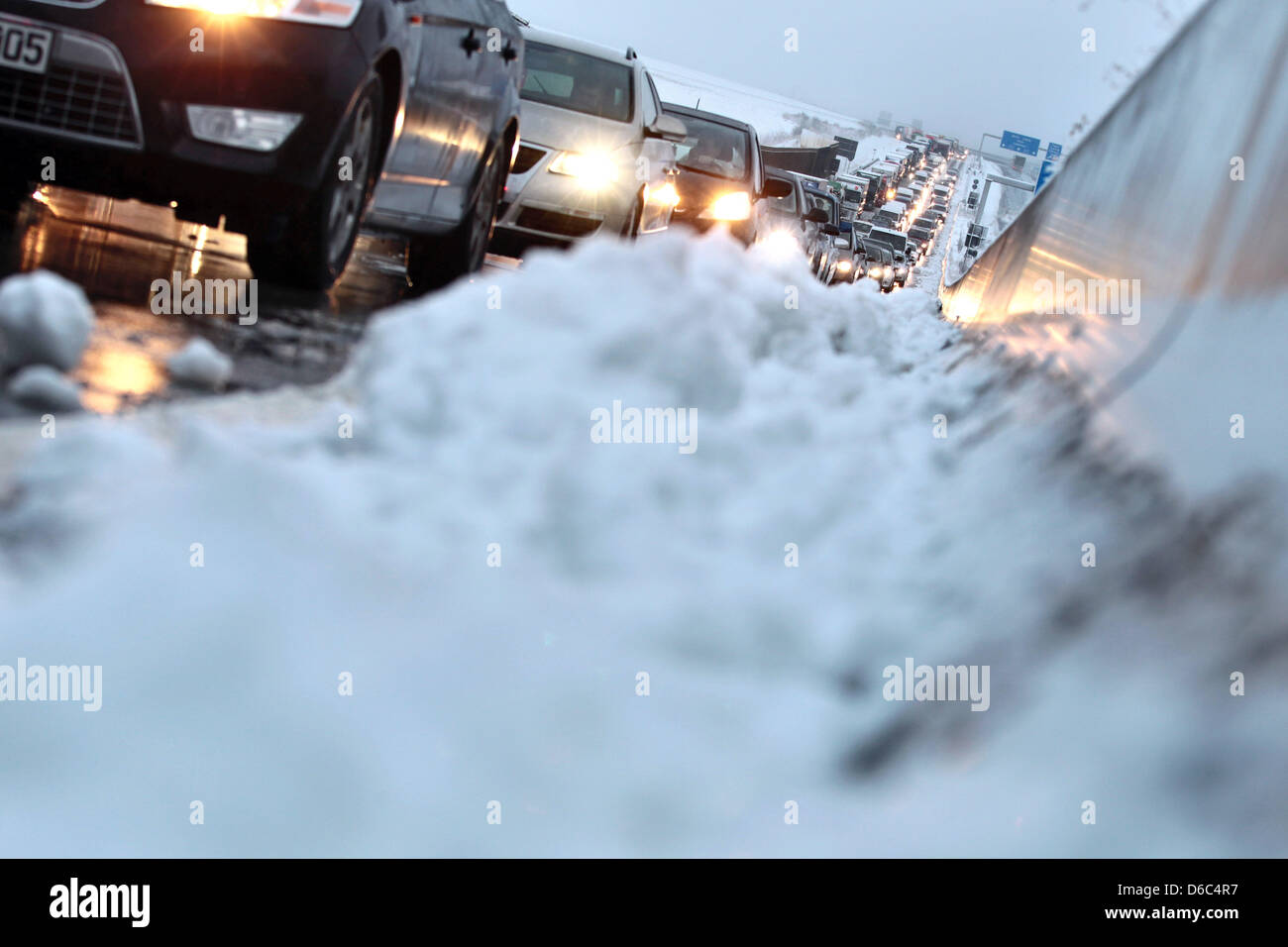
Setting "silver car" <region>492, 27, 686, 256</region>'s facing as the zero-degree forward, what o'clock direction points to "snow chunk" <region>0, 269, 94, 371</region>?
The snow chunk is roughly at 11 o'clock from the silver car.

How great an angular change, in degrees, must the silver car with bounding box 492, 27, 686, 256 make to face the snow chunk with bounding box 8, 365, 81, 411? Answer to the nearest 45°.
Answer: approximately 45° to its left

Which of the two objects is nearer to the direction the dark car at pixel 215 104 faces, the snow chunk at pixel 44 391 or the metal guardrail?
the snow chunk

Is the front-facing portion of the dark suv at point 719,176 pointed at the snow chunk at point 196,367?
yes

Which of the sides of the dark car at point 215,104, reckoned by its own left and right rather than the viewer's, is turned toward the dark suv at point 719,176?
back

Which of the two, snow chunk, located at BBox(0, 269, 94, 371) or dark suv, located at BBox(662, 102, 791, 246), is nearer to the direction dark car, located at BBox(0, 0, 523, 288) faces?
the snow chunk

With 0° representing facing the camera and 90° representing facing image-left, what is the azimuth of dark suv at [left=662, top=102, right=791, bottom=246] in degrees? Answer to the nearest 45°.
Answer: approximately 0°

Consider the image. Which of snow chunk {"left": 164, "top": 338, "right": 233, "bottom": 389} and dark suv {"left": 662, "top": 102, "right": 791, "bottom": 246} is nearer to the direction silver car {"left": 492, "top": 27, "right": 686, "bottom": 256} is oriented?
the snow chunk
